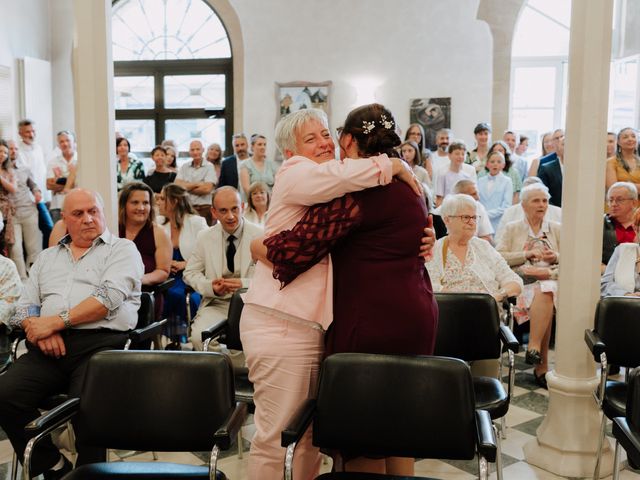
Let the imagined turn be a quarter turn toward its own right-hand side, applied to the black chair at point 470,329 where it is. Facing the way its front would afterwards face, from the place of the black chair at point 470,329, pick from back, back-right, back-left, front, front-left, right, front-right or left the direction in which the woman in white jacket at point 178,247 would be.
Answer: front-right

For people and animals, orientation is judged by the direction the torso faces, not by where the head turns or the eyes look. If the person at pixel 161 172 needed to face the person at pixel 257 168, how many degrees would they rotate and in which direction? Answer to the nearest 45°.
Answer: approximately 90° to their left

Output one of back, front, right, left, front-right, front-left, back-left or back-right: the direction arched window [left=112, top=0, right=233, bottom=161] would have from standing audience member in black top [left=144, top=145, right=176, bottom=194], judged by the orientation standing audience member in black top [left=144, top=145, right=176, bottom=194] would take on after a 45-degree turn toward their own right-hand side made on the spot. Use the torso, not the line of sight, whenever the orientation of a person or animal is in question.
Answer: back-right

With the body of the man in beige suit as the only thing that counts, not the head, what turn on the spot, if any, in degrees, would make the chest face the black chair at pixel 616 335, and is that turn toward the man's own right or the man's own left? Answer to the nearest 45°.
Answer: approximately 45° to the man's own left

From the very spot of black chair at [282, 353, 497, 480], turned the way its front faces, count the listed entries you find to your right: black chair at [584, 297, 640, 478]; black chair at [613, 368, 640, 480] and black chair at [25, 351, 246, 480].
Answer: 1

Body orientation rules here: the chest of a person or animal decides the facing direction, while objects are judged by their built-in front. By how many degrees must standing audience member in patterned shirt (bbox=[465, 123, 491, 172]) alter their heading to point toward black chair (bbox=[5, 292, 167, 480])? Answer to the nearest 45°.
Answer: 0° — they already face it

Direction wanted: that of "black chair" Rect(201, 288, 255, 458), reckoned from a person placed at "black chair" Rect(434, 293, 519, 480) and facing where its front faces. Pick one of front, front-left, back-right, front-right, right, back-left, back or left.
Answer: right

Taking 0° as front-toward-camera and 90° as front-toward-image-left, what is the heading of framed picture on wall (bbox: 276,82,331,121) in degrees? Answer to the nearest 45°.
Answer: approximately 0°

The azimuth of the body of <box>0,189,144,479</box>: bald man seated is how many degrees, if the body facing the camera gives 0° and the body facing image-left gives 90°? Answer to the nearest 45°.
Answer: approximately 45°
